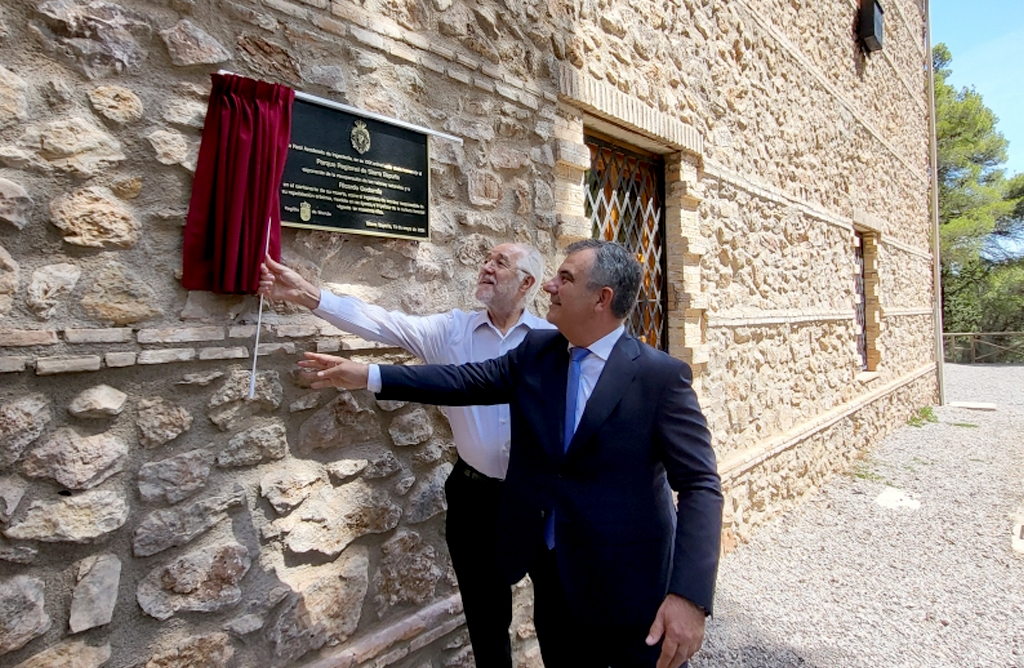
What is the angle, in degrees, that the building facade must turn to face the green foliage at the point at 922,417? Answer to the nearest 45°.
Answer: approximately 90° to its left

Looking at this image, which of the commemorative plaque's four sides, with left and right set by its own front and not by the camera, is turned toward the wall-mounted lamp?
left

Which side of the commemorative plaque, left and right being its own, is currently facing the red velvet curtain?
right

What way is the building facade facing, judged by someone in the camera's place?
facing the viewer and to the right of the viewer

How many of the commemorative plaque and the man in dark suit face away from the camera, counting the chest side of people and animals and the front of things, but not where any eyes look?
0

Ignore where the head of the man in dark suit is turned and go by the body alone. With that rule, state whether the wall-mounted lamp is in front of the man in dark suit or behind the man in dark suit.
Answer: behind

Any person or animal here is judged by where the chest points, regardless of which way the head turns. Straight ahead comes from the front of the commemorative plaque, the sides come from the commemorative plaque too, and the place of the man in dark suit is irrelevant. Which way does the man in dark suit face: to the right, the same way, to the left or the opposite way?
to the right

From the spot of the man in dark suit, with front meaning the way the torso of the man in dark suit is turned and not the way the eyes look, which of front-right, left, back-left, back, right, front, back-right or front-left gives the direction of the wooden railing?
back

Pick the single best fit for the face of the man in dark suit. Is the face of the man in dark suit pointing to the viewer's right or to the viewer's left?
to the viewer's left

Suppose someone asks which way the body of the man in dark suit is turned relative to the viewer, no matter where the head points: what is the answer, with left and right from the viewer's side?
facing the viewer and to the left of the viewer

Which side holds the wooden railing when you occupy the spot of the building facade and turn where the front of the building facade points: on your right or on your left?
on your left

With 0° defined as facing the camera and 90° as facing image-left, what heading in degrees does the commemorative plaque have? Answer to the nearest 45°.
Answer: approximately 315°

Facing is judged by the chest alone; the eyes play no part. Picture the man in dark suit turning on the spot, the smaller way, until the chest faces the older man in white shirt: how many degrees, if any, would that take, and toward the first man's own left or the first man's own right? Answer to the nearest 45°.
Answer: approximately 90° to the first man's own right
